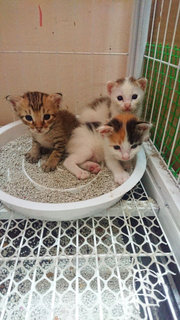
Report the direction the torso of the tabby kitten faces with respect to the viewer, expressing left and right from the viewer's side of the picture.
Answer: facing the viewer and to the left of the viewer

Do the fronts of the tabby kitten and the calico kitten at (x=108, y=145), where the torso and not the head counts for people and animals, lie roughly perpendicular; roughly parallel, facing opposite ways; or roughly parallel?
roughly perpendicular

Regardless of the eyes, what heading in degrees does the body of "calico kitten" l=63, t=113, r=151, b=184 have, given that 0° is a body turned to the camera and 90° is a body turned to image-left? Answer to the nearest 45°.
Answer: approximately 315°

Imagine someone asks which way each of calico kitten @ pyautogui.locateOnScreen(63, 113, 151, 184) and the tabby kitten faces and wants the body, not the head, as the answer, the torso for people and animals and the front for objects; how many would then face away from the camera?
0
